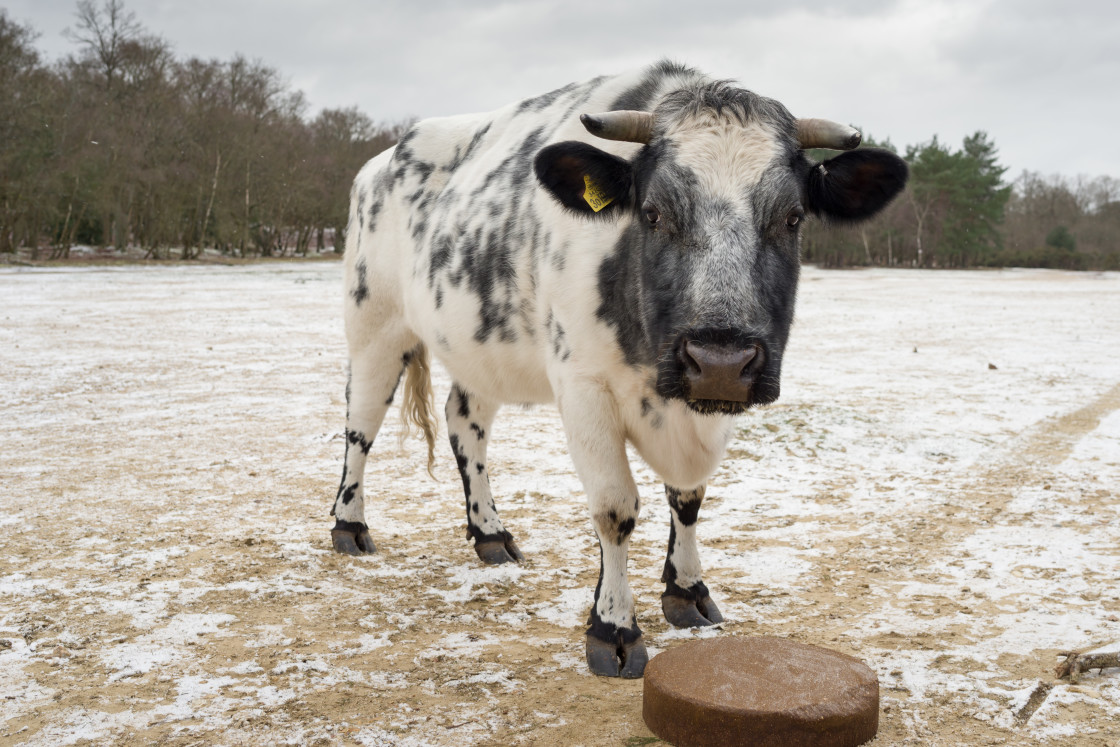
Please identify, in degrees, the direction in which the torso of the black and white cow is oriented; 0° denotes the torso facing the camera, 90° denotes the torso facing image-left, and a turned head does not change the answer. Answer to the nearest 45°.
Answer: approximately 315°

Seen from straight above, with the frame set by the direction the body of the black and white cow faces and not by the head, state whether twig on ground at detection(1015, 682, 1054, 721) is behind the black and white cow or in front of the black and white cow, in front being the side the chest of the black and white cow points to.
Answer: in front

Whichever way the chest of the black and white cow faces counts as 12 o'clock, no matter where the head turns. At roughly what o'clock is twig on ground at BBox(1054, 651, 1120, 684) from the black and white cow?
The twig on ground is roughly at 11 o'clock from the black and white cow.
